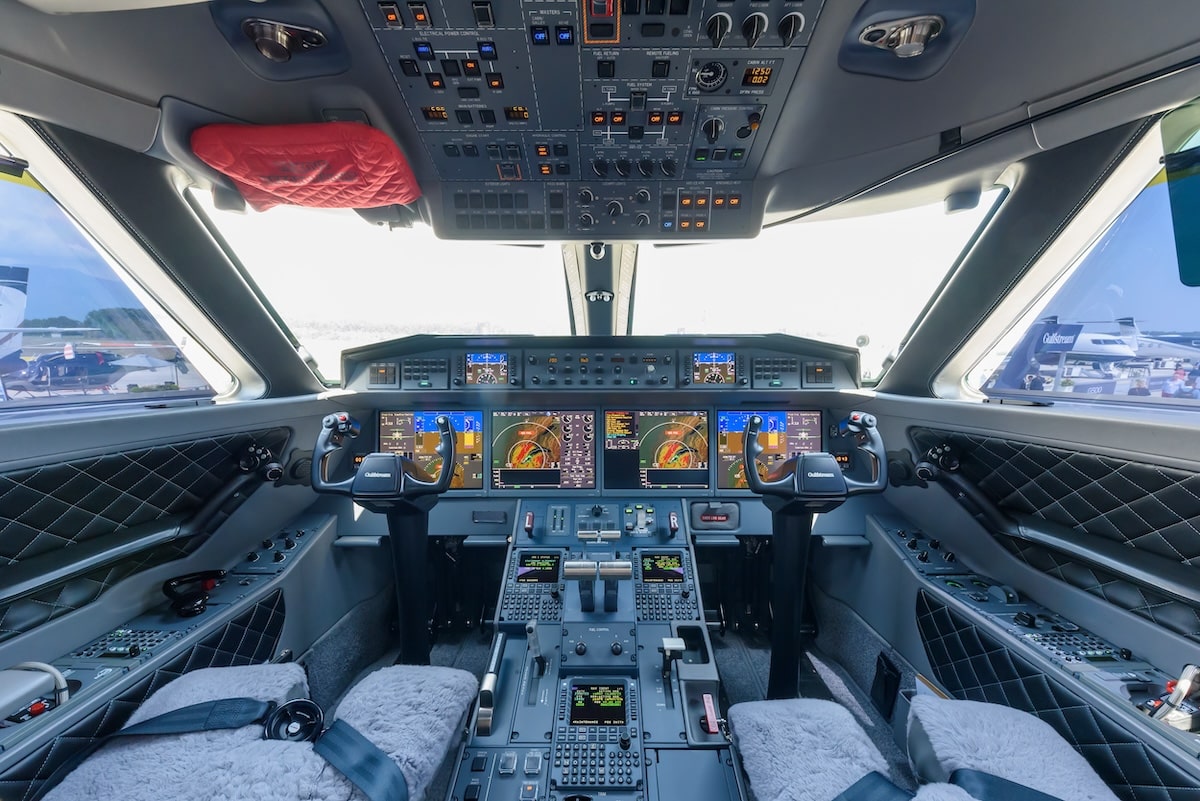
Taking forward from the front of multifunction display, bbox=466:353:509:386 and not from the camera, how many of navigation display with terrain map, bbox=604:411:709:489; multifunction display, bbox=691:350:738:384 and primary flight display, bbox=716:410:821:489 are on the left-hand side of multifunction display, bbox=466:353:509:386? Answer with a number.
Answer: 3

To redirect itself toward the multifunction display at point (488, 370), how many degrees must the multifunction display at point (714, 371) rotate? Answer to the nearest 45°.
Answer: approximately 90° to its right

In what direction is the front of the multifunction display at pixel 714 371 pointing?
toward the camera

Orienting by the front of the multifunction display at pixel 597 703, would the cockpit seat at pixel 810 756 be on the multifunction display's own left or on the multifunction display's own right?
on the multifunction display's own left

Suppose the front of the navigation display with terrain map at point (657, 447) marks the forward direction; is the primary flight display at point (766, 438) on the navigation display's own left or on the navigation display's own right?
on the navigation display's own left

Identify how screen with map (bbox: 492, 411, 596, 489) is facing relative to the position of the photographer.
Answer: facing the viewer

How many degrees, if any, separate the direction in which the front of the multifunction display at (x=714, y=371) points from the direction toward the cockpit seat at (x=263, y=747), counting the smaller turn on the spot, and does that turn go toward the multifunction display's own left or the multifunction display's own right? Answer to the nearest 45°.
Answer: approximately 45° to the multifunction display's own right

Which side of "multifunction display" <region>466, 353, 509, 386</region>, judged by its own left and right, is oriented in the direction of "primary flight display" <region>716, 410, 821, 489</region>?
left

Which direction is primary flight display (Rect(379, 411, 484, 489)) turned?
toward the camera

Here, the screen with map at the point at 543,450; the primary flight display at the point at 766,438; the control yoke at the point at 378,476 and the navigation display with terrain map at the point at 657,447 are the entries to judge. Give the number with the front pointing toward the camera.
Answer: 4

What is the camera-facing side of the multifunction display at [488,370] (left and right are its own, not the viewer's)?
front
